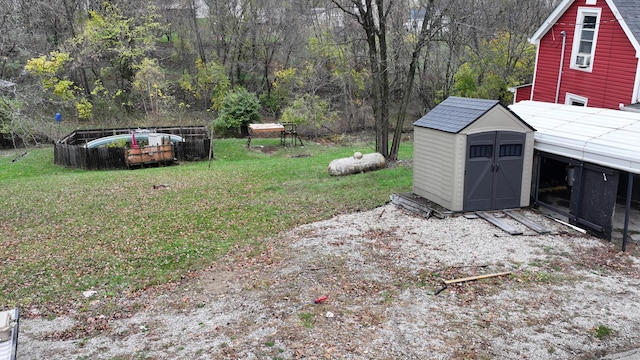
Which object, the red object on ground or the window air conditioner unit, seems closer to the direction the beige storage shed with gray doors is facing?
the red object on ground

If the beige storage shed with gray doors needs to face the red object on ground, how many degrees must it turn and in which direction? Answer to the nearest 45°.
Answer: approximately 90° to its right

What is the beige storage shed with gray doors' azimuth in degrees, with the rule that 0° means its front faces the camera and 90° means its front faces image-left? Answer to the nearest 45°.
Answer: approximately 315°

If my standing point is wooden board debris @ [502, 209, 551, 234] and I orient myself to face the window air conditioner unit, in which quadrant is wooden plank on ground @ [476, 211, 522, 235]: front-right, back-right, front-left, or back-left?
back-left

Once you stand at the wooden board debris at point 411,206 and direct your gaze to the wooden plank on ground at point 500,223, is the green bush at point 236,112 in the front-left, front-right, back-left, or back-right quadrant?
back-left

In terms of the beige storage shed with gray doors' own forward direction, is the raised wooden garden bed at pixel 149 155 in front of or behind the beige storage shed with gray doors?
behind

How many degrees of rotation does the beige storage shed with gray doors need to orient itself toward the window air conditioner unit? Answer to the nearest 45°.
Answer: approximately 90° to its left

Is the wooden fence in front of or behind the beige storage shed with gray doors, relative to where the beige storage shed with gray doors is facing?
behind
